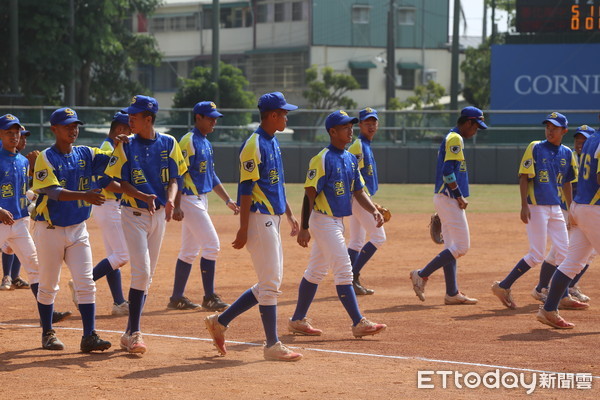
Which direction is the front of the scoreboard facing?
toward the camera

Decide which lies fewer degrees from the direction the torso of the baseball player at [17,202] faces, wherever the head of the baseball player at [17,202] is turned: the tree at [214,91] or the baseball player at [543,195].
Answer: the baseball player

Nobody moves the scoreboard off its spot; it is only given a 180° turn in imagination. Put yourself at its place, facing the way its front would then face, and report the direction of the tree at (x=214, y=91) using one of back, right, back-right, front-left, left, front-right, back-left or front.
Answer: front-left

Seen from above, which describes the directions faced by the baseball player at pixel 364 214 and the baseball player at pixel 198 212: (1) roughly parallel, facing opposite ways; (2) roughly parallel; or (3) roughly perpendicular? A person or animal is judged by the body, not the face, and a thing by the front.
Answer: roughly parallel

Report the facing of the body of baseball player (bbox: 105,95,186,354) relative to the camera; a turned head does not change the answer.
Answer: toward the camera

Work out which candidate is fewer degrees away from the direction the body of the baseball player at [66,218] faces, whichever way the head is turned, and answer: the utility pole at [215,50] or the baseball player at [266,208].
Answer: the baseball player

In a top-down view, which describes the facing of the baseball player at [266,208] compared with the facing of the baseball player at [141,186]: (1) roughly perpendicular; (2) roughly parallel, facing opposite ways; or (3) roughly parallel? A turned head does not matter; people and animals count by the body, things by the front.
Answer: roughly perpendicular

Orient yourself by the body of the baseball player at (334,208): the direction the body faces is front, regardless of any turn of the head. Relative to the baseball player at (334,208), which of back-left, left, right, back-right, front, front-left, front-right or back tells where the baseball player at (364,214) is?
back-left

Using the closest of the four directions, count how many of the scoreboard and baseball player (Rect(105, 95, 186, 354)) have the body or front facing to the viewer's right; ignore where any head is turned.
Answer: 0

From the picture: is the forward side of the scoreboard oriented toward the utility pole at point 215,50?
no

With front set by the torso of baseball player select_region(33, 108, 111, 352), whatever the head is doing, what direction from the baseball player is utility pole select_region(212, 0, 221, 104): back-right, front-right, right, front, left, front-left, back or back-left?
back-left

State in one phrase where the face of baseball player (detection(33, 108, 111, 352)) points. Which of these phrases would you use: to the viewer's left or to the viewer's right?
to the viewer's right
